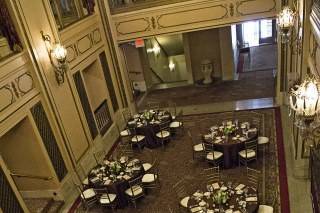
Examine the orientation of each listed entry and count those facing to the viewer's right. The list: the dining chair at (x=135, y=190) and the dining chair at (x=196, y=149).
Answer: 1

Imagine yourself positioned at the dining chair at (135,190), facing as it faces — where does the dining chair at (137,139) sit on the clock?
the dining chair at (137,139) is roughly at 2 o'clock from the dining chair at (135,190).

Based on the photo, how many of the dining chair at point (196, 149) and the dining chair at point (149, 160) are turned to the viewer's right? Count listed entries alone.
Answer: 1

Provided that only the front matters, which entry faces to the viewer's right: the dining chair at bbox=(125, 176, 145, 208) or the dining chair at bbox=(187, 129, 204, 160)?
the dining chair at bbox=(187, 129, 204, 160)

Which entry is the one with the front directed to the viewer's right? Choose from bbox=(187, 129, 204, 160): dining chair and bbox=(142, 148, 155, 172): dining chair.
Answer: bbox=(187, 129, 204, 160): dining chair

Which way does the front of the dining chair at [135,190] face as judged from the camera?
facing away from the viewer and to the left of the viewer

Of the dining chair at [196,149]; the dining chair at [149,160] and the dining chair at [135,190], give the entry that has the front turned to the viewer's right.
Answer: the dining chair at [196,149]

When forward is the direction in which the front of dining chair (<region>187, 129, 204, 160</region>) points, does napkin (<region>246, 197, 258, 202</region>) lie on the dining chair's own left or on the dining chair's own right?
on the dining chair's own right

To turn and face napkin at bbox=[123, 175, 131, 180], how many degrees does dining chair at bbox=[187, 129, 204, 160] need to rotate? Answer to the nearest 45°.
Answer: approximately 135° to its right

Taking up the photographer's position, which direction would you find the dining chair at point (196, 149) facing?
facing to the right of the viewer

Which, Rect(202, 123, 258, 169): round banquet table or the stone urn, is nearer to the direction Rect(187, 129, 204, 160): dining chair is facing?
the round banquet table

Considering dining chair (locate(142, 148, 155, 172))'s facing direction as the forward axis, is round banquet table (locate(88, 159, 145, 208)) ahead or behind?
ahead
